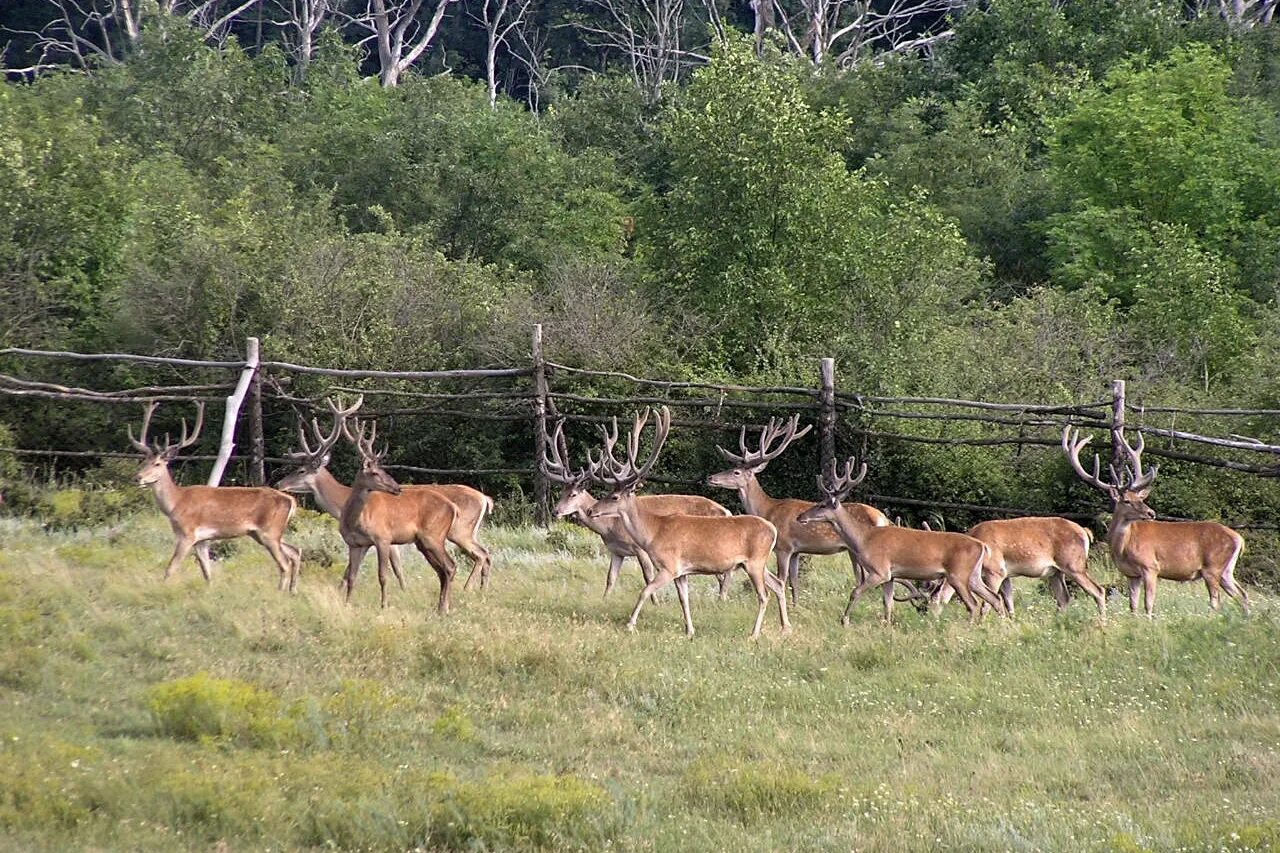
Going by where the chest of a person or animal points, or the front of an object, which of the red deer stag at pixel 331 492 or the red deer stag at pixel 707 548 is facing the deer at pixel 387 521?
the red deer stag at pixel 707 548

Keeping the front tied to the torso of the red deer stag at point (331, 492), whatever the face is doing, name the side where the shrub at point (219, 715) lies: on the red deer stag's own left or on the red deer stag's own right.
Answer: on the red deer stag's own left

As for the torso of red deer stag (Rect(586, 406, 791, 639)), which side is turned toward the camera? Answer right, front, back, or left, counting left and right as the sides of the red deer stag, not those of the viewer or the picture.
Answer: left

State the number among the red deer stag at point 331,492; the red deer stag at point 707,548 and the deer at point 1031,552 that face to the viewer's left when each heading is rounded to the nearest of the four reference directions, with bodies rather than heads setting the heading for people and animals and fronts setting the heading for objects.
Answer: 3

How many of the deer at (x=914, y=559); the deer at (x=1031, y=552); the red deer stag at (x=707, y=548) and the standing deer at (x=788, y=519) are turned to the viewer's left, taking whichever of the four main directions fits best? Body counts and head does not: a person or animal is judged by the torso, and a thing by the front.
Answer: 4

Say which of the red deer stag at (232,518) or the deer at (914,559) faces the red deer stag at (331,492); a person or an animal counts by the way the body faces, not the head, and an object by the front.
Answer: the deer

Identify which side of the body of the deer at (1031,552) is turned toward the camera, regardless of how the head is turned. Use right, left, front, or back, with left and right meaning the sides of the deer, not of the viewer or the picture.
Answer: left

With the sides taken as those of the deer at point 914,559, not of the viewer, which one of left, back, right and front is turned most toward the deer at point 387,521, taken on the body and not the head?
front

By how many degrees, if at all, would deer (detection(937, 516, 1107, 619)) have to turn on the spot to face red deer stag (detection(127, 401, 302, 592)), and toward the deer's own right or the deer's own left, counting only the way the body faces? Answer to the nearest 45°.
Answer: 0° — it already faces it

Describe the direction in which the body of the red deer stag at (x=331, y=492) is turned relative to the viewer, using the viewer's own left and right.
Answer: facing to the left of the viewer

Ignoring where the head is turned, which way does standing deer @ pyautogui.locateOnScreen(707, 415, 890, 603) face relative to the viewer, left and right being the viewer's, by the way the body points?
facing to the left of the viewer

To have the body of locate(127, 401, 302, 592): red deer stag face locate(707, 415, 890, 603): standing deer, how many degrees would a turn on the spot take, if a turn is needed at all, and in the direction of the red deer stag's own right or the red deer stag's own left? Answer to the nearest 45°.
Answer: approximately 180°

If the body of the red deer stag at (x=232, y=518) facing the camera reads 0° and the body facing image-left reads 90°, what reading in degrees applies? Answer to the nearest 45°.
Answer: approximately 90°

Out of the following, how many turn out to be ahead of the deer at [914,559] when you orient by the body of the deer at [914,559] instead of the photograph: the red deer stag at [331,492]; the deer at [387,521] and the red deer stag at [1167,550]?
2
